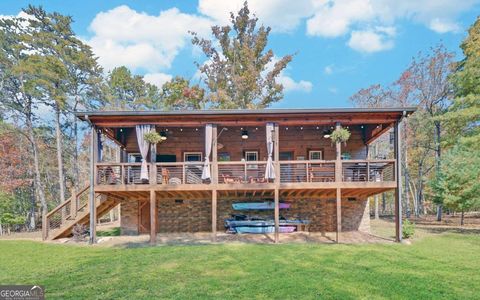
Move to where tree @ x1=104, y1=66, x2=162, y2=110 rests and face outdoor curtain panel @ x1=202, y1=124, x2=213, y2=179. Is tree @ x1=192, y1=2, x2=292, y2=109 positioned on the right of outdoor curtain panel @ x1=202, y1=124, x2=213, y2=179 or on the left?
left

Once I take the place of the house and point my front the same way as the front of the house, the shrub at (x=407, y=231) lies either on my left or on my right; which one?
on my left

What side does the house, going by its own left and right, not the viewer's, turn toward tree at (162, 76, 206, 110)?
back

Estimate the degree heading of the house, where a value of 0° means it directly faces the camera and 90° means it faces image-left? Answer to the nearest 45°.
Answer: approximately 0°

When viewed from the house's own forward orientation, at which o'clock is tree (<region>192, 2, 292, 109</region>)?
The tree is roughly at 6 o'clock from the house.

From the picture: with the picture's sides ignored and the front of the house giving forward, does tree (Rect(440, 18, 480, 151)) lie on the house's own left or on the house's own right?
on the house's own left

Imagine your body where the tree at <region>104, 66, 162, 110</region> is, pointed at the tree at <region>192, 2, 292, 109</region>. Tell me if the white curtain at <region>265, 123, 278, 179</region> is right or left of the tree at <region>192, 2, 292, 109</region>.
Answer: right

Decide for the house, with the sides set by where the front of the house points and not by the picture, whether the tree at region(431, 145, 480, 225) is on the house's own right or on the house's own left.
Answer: on the house's own left
